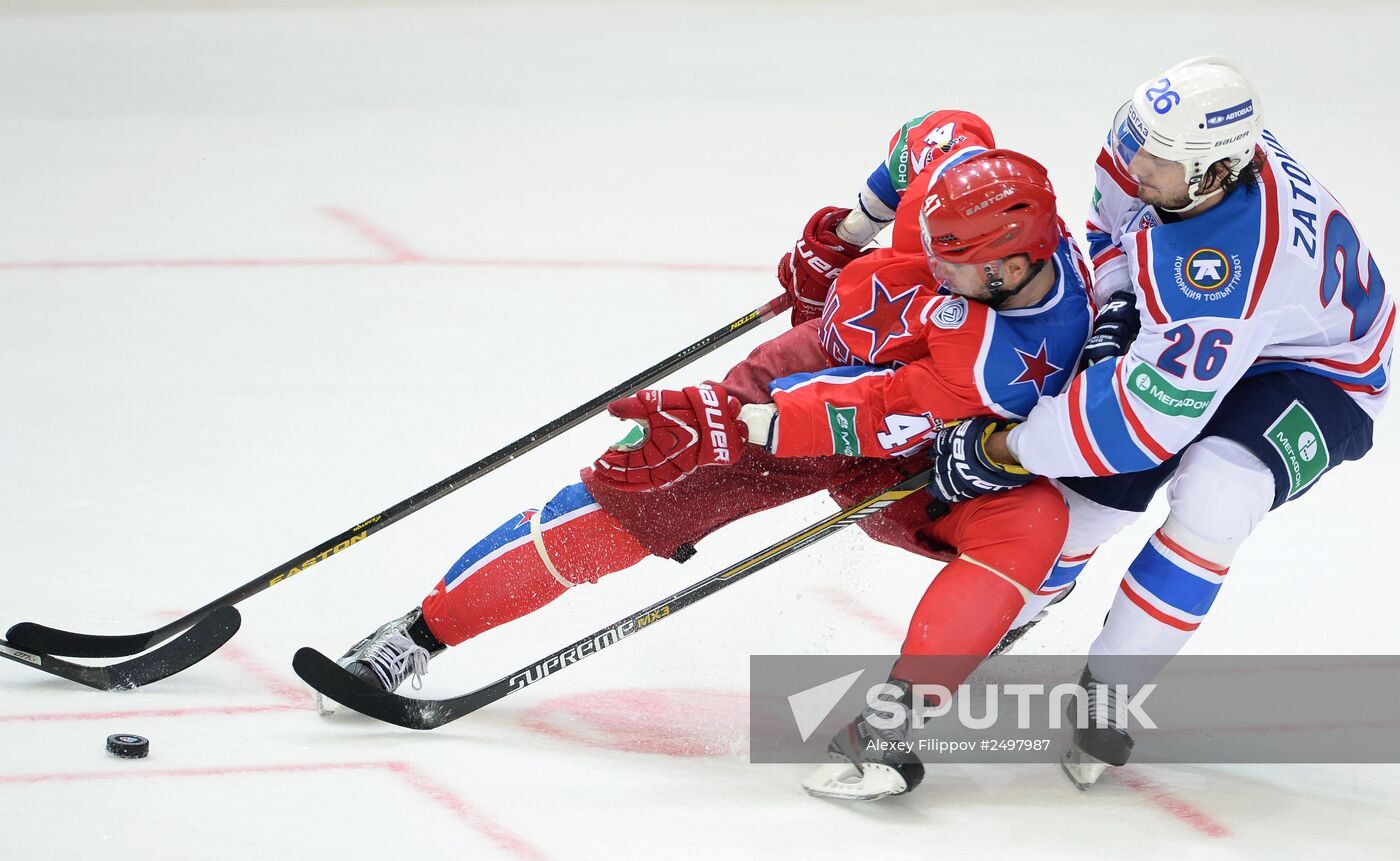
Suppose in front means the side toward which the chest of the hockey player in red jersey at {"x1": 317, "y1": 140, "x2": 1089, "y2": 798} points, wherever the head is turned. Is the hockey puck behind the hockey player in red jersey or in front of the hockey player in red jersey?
in front

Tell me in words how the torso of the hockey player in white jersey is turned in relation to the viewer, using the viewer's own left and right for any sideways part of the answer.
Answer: facing to the left of the viewer

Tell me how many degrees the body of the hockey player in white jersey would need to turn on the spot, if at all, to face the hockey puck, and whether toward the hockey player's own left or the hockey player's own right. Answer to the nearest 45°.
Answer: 0° — they already face it
